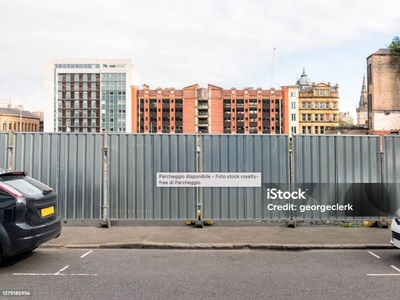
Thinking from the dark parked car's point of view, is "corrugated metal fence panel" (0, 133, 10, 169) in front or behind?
in front

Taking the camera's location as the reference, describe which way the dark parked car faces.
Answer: facing away from the viewer and to the left of the viewer

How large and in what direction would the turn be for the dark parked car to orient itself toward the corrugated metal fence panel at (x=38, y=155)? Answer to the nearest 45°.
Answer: approximately 45° to its right

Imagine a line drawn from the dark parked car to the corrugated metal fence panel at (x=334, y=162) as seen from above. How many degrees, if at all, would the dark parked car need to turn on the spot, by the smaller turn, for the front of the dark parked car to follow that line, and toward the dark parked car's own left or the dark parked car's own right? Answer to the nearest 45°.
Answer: approximately 135° to the dark parked car's own right
